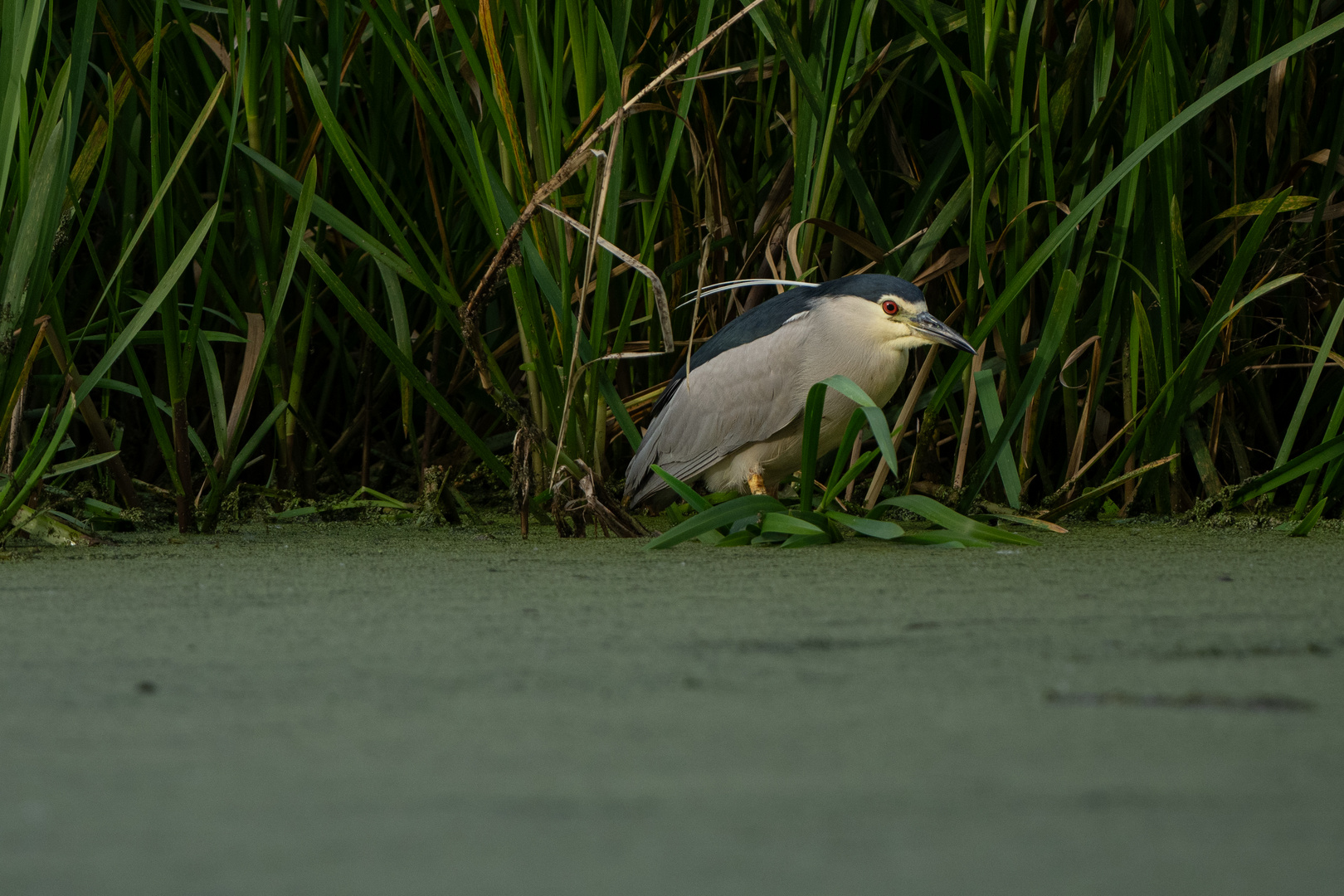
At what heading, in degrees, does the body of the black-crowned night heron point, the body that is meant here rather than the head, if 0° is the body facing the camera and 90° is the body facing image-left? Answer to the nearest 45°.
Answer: approximately 270°
